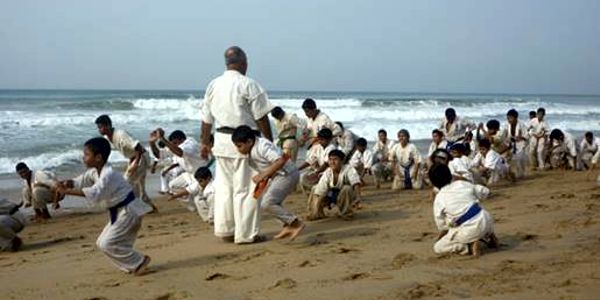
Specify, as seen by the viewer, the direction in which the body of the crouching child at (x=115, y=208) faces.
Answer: to the viewer's left

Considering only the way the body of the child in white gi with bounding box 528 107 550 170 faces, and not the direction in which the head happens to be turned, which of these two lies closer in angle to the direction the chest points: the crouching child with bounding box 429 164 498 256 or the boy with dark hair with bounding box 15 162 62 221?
the crouching child

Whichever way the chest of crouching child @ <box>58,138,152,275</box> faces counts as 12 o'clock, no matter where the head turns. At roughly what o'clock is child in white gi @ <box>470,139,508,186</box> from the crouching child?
The child in white gi is roughly at 5 o'clock from the crouching child.

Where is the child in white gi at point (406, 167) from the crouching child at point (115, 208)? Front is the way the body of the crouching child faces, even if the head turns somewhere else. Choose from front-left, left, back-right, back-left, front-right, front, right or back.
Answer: back-right

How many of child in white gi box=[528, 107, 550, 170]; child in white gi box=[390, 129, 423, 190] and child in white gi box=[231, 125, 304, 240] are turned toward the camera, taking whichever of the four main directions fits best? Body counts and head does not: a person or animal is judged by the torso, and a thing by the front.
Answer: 2

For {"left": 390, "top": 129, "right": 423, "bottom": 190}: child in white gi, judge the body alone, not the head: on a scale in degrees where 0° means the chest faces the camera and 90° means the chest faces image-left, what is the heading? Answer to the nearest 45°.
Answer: approximately 0°

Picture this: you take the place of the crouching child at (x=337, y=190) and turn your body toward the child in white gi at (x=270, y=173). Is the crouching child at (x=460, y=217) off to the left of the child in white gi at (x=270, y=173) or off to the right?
left

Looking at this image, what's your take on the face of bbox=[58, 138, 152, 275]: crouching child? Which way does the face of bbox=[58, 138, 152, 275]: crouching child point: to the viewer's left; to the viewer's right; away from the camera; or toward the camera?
to the viewer's left

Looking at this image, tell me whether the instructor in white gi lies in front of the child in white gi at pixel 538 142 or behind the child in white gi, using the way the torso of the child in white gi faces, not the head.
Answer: in front

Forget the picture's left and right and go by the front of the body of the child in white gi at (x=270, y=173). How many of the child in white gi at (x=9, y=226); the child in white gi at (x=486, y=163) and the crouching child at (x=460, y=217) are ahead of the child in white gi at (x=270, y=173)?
1
